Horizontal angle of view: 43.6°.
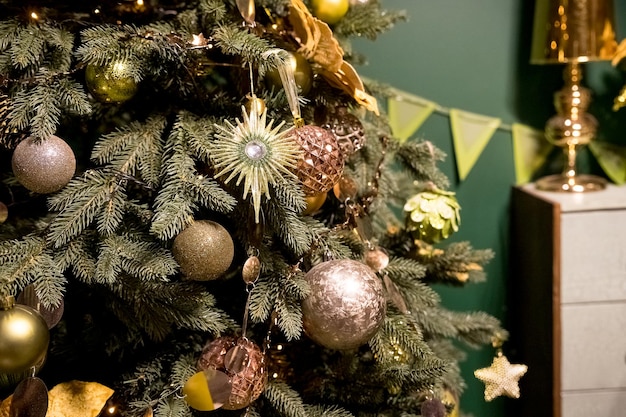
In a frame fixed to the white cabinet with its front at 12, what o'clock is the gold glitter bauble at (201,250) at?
The gold glitter bauble is roughly at 1 o'clock from the white cabinet.

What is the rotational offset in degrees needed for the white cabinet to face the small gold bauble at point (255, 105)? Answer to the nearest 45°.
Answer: approximately 45° to its right

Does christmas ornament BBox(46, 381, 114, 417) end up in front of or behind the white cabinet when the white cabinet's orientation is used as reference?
in front

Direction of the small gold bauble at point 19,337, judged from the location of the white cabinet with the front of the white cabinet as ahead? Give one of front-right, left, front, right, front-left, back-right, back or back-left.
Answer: front-right

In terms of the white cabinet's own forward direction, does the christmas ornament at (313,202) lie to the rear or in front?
in front

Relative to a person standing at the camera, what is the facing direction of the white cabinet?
facing the viewer
